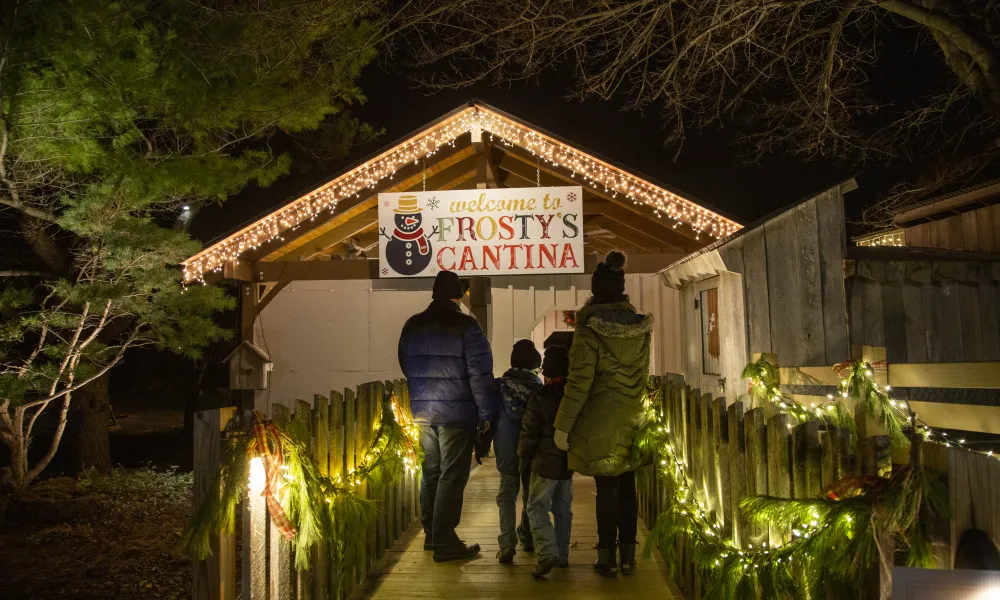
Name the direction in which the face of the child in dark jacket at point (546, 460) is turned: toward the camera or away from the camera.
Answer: away from the camera

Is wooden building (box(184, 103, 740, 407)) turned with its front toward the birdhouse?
no

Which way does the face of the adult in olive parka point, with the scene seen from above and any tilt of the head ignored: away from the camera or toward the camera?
away from the camera

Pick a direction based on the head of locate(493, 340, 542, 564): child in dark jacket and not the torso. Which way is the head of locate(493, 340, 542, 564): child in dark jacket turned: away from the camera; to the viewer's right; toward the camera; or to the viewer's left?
away from the camera

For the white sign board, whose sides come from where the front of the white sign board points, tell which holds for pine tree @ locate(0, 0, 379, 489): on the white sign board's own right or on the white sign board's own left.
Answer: on the white sign board's own right

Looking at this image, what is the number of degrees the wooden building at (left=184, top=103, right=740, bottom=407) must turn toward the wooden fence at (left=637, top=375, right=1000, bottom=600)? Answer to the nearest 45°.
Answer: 0° — it already faces it

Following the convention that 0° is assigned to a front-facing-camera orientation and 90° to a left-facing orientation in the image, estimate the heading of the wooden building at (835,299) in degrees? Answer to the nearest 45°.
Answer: approximately 45°

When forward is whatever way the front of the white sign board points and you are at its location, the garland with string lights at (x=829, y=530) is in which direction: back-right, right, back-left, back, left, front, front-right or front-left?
front

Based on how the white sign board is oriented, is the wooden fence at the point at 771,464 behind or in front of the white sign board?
in front

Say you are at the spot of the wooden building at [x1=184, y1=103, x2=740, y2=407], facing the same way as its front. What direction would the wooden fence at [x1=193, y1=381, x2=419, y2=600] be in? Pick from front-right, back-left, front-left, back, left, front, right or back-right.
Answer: front

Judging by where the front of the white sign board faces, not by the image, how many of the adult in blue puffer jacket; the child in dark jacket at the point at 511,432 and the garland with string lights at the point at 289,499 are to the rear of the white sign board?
0

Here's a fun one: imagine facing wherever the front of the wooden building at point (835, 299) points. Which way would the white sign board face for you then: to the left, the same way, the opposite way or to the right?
to the left

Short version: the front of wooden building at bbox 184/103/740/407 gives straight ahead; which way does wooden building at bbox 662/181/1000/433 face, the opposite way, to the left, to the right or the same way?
to the right

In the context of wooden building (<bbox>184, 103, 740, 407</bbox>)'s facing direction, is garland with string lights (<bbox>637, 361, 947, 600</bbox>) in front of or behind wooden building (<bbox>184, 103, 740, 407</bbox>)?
in front

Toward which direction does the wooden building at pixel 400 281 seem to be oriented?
toward the camera

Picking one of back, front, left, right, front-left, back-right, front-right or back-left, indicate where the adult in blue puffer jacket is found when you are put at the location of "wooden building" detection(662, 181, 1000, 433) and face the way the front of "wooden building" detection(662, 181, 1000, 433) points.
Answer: front

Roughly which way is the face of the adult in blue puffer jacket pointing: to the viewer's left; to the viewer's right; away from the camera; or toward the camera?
away from the camera
